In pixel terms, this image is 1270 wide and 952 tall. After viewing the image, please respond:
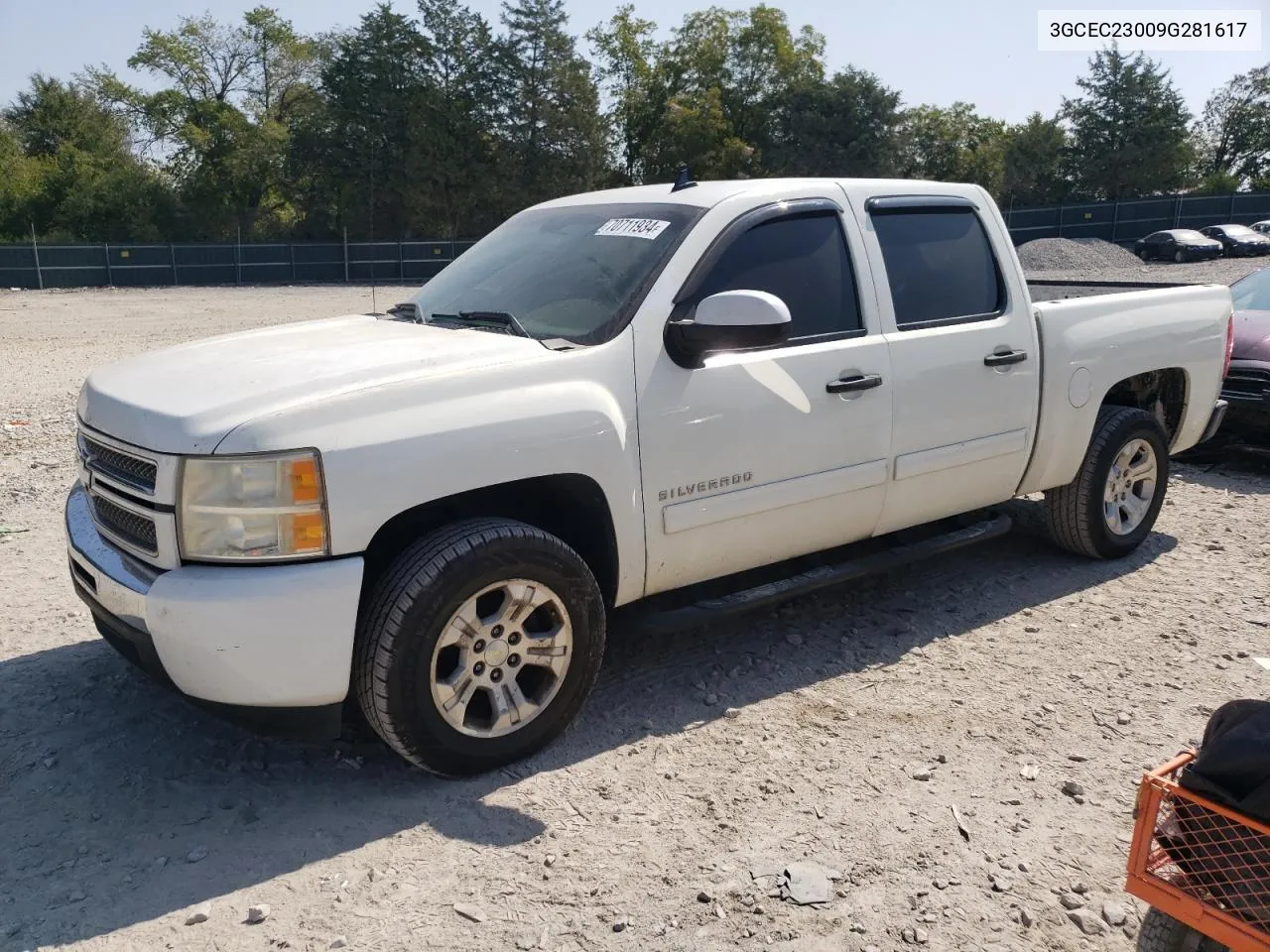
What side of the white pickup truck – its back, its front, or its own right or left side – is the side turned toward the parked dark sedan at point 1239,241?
back

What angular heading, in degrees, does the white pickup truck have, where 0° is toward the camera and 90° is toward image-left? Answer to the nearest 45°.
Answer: approximately 45°

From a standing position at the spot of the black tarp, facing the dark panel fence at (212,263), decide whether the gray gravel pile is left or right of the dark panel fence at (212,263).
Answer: right

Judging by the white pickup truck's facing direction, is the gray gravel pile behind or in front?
behind

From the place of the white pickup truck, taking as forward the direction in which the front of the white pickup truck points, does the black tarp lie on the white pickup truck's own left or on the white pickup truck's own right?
on the white pickup truck's own left

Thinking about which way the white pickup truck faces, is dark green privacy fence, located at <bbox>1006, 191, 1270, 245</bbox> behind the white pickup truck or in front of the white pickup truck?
behind

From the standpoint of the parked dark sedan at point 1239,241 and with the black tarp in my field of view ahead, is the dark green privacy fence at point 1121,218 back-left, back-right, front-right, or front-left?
back-right

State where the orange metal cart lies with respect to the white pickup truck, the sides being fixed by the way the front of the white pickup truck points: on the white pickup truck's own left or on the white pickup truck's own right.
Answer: on the white pickup truck's own left

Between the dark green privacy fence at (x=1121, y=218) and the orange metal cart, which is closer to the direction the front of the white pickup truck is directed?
the orange metal cart

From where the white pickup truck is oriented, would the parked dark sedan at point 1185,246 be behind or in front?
behind
